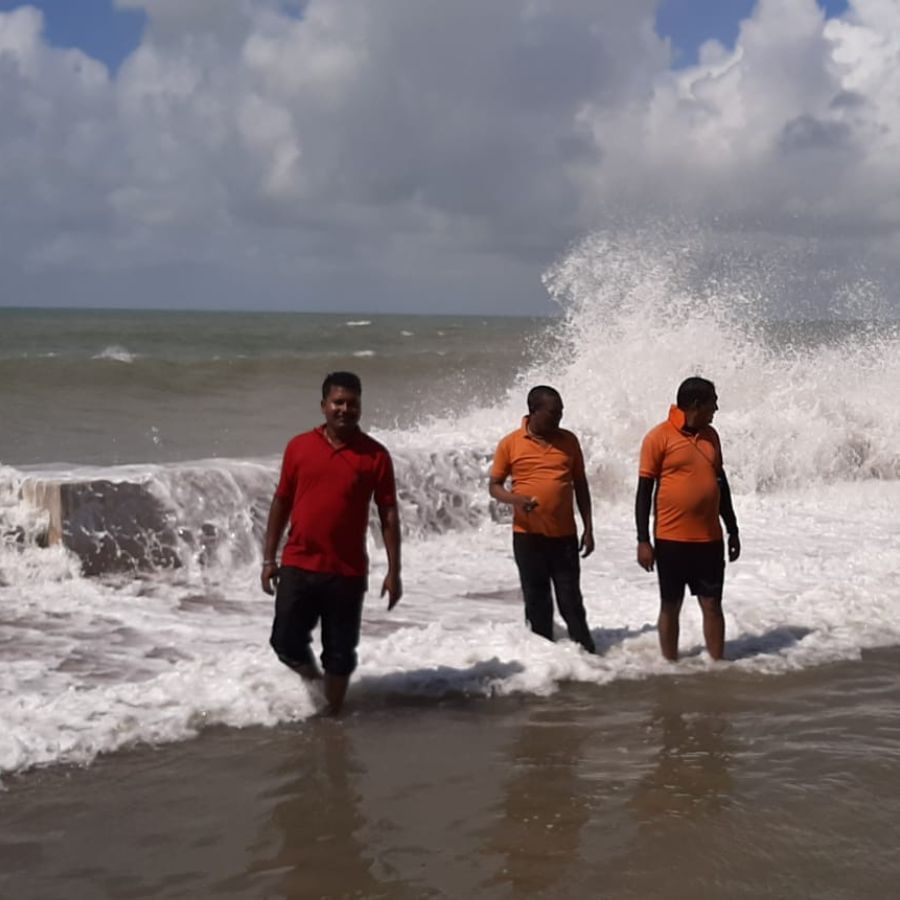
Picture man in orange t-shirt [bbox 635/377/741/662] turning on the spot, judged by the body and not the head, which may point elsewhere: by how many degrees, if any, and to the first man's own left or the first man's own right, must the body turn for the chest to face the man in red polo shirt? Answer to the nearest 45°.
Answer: approximately 90° to the first man's own right

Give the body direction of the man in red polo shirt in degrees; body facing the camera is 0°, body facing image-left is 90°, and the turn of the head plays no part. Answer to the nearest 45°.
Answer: approximately 0°

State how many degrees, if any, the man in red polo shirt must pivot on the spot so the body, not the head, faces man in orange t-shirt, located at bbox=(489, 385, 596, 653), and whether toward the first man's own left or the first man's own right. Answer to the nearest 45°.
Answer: approximately 135° to the first man's own left

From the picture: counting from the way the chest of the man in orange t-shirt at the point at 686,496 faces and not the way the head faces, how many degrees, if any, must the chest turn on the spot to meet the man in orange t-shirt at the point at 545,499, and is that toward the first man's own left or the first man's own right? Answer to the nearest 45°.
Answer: approximately 135° to the first man's own right

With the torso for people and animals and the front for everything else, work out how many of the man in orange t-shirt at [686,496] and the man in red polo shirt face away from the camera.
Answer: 0

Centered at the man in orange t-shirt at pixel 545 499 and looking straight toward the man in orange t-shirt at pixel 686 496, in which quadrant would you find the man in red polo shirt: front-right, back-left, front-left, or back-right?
back-right

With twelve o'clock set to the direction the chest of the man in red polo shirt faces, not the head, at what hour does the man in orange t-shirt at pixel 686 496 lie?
The man in orange t-shirt is roughly at 8 o'clock from the man in red polo shirt.
